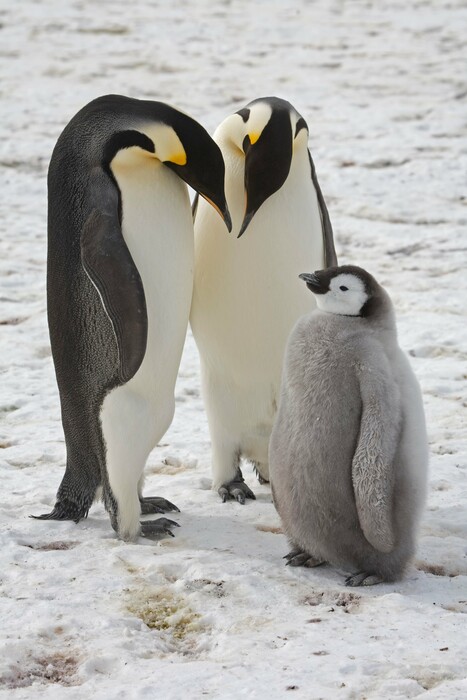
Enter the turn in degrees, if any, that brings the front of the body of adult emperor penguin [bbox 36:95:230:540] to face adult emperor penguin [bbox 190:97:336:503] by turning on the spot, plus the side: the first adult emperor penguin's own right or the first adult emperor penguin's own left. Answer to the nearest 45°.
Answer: approximately 45° to the first adult emperor penguin's own left

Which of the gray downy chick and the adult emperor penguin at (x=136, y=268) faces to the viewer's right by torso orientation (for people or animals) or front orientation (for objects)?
the adult emperor penguin

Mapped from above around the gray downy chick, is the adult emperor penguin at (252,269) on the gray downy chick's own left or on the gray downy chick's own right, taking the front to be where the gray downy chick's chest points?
on the gray downy chick's own right

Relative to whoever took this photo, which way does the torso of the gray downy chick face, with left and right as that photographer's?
facing the viewer and to the left of the viewer

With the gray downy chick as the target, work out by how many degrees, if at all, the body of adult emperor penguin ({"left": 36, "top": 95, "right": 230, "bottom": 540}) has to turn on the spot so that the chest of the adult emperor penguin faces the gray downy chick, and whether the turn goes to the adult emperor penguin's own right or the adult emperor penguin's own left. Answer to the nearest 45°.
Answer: approximately 45° to the adult emperor penguin's own right

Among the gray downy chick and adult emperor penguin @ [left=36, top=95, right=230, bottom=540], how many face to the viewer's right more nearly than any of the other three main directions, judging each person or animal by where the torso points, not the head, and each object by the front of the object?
1

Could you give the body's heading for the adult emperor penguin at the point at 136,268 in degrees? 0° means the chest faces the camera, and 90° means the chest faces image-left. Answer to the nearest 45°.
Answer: approximately 270°

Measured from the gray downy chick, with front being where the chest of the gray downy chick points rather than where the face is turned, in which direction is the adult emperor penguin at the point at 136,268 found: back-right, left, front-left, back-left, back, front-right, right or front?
right
